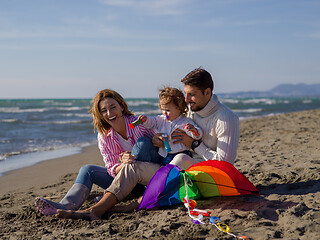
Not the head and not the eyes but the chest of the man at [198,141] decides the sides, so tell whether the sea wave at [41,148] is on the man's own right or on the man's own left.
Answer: on the man's own right

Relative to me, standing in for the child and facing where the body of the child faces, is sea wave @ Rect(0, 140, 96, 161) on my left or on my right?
on my right
